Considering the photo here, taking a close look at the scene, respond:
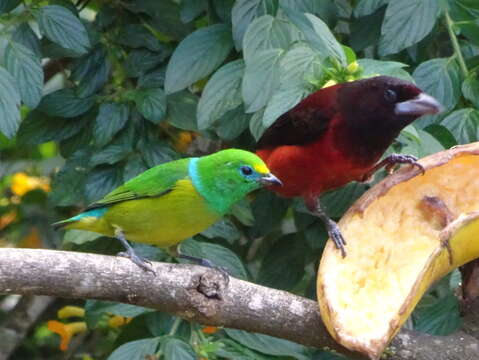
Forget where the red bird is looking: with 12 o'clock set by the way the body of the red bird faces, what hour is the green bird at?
The green bird is roughly at 5 o'clock from the red bird.

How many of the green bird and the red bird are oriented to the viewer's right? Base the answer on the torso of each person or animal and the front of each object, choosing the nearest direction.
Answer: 2

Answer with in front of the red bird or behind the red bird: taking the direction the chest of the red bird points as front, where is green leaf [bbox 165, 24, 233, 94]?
behind

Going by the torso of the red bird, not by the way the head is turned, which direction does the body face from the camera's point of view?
to the viewer's right

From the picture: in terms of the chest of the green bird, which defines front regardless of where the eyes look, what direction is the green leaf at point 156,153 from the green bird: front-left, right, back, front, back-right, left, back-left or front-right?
left

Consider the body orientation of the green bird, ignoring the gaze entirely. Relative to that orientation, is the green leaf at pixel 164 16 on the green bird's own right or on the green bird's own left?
on the green bird's own left

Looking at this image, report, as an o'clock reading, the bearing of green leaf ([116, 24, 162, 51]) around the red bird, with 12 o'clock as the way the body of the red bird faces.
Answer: The green leaf is roughly at 7 o'clock from the red bird.

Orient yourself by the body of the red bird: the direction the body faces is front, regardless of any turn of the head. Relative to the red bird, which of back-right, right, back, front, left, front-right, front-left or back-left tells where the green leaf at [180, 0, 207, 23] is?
back-left

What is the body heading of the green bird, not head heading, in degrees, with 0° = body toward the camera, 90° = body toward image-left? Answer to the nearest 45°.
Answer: approximately 270°

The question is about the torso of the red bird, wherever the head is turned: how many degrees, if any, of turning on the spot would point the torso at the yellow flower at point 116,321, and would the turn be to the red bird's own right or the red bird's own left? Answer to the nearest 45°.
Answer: approximately 180°

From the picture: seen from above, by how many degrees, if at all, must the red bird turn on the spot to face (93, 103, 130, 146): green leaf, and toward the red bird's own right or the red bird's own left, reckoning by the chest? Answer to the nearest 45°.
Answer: approximately 180°
